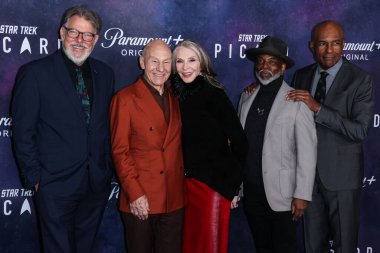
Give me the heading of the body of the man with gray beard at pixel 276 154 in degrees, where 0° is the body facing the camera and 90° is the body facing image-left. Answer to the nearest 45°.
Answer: approximately 45°

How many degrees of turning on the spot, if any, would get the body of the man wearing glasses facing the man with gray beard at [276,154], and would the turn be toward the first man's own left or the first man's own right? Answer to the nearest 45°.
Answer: approximately 45° to the first man's own left

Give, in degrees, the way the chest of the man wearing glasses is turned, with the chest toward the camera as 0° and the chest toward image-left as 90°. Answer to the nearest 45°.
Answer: approximately 315°
